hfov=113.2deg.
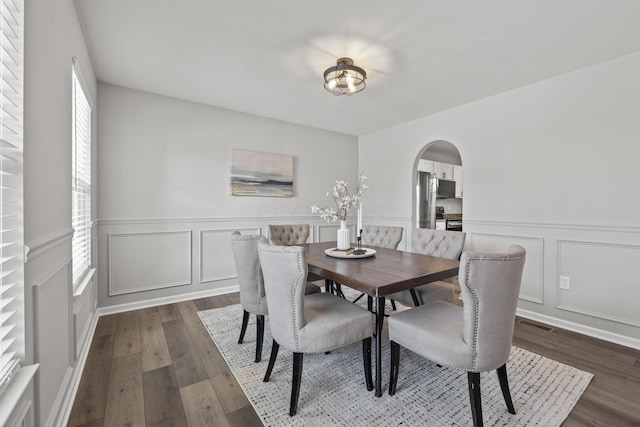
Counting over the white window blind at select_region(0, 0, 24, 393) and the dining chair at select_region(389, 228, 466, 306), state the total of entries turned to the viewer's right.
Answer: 1

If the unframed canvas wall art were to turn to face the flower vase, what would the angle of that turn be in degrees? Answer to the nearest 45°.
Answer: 0° — it already faces it

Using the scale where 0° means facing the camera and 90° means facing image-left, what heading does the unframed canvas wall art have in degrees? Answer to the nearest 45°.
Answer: approximately 315°

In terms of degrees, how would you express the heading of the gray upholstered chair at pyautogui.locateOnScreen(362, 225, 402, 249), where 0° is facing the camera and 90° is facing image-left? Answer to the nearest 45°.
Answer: approximately 45°

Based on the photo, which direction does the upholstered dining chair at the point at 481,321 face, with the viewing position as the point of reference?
facing away from the viewer and to the left of the viewer

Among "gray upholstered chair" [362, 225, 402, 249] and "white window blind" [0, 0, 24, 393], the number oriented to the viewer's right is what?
1

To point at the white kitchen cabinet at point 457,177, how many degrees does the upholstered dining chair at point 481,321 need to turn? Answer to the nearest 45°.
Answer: approximately 45° to its right

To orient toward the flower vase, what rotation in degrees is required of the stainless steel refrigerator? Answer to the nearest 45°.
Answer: approximately 45° to its right

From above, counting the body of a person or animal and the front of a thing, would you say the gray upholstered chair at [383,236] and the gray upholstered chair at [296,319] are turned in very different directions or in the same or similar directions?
very different directions

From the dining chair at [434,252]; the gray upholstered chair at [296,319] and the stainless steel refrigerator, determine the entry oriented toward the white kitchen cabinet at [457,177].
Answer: the gray upholstered chair

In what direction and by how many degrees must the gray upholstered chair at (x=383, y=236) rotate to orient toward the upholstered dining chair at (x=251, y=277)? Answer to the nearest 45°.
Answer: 0° — it already faces it

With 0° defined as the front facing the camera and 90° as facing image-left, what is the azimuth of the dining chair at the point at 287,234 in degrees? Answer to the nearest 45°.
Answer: approximately 315°
